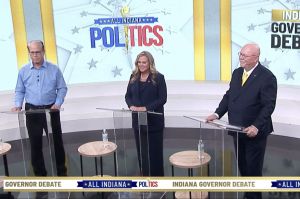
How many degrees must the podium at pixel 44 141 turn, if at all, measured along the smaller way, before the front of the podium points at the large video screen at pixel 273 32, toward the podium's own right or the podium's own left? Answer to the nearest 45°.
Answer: approximately 90° to the podium's own left

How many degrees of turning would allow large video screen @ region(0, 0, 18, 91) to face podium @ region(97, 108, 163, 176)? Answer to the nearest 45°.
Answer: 0° — it already faces it

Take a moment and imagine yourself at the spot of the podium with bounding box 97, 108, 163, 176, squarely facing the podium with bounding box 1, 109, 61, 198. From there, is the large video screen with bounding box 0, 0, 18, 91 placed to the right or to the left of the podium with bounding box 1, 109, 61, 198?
right

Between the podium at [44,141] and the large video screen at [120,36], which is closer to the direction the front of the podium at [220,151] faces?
the podium

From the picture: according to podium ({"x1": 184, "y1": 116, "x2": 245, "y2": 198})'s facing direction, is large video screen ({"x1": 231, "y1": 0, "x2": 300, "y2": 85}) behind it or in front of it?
behind
